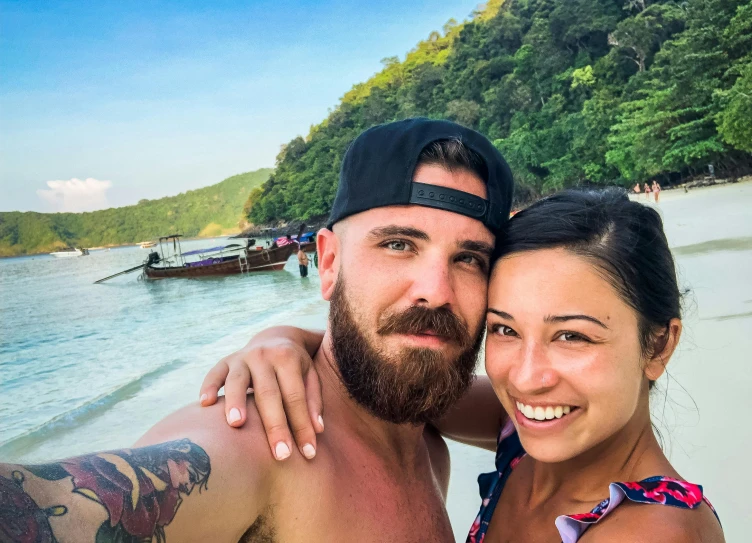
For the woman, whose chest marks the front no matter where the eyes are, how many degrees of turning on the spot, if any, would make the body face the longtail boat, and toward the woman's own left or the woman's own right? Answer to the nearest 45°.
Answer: approximately 90° to the woman's own right

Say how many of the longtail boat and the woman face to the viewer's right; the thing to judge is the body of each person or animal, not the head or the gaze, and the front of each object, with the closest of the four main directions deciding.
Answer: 1

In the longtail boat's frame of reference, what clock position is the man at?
The man is roughly at 3 o'clock from the longtail boat.

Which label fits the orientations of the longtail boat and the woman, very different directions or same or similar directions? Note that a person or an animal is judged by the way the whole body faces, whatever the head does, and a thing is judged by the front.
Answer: very different directions

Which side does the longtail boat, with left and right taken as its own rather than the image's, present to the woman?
right

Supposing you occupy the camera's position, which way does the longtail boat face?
facing to the right of the viewer

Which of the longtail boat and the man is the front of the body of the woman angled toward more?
the man

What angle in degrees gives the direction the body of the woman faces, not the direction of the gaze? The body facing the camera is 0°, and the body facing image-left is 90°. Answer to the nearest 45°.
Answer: approximately 45°
